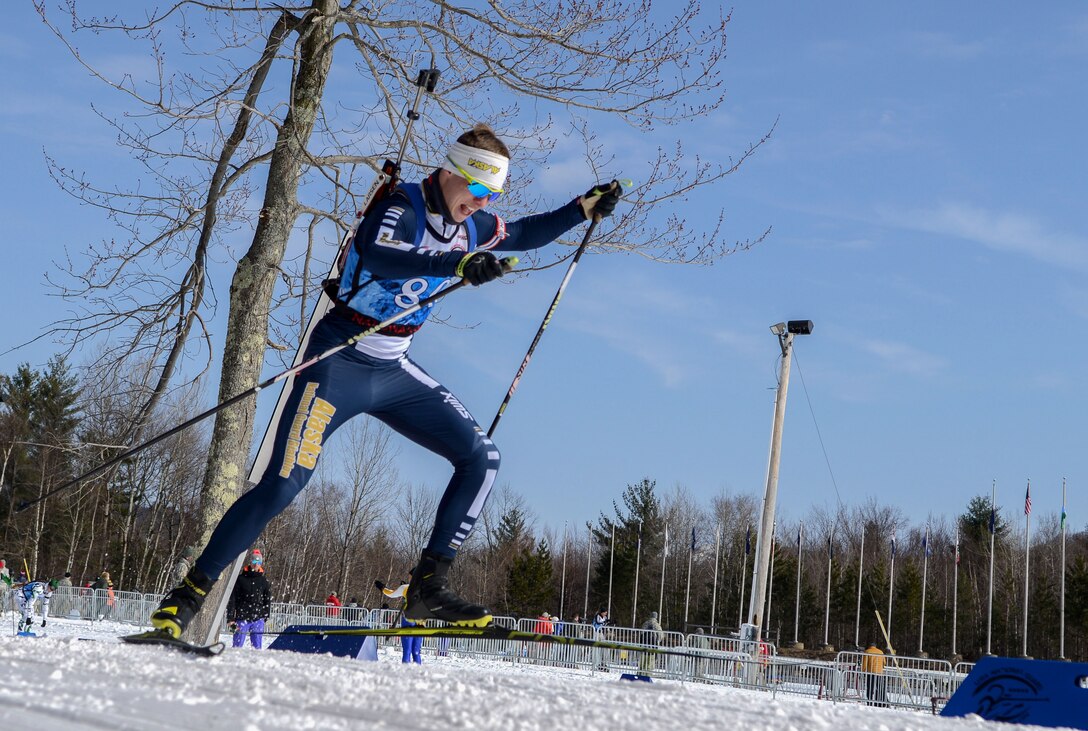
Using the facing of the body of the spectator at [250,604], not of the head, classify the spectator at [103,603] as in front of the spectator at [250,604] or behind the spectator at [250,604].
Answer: behind

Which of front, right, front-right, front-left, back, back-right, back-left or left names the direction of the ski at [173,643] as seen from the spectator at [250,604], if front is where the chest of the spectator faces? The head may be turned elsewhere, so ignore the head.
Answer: front

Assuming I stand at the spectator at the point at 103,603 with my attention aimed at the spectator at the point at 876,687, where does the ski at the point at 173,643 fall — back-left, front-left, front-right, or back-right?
front-right

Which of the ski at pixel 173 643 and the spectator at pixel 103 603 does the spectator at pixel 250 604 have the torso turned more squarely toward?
the ski

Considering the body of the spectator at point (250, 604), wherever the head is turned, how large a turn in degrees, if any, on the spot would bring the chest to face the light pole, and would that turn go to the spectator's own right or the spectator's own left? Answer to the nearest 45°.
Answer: approximately 135° to the spectator's own left

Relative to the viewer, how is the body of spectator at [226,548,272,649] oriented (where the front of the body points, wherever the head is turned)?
toward the camera

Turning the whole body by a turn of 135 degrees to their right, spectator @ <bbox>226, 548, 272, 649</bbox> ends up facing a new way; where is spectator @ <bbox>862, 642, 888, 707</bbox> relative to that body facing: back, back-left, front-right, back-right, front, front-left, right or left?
back-right
